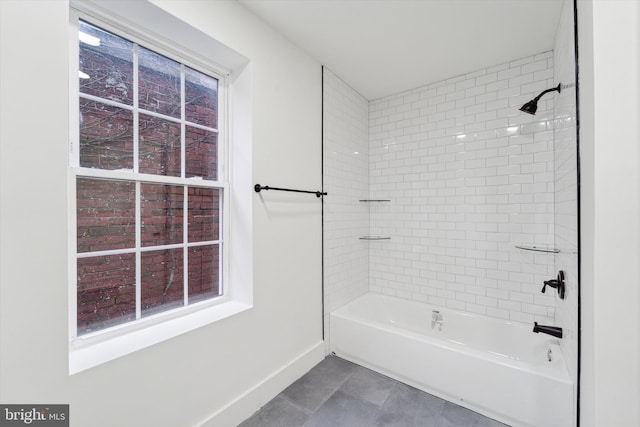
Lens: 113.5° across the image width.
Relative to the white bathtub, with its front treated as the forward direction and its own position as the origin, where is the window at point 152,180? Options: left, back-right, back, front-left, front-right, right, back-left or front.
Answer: front

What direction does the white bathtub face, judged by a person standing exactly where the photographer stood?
facing the viewer and to the left of the viewer
